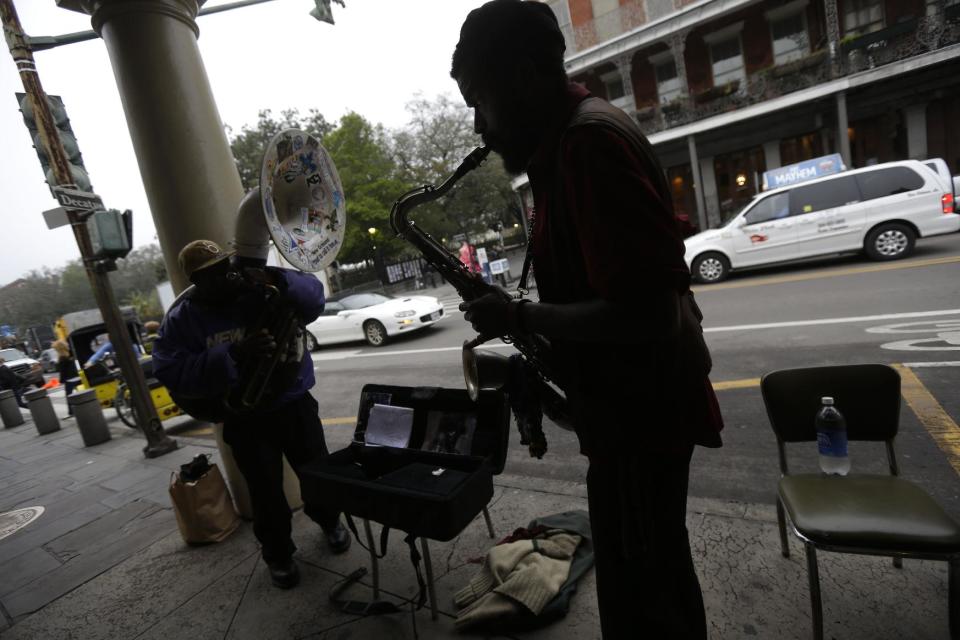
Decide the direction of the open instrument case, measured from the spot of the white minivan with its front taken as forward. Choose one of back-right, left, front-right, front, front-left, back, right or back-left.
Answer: left

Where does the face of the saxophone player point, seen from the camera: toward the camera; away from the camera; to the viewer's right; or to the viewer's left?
to the viewer's left

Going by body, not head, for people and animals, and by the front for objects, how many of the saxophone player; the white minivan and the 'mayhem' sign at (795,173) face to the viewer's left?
2

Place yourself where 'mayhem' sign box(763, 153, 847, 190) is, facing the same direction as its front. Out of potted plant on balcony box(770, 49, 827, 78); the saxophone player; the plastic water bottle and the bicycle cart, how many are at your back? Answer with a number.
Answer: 1

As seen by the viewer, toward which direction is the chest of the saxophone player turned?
to the viewer's left

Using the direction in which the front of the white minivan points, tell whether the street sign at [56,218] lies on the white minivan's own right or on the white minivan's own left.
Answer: on the white minivan's own left

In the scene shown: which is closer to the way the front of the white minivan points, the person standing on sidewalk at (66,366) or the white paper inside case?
the person standing on sidewalk

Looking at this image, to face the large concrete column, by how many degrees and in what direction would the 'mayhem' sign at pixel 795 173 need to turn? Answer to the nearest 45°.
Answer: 0° — it already faces it

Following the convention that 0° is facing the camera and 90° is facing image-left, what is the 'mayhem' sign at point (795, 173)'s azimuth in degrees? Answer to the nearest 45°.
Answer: approximately 0°

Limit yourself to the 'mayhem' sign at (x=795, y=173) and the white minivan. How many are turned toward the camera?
1

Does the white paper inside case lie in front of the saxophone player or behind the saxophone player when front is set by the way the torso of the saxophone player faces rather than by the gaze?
in front

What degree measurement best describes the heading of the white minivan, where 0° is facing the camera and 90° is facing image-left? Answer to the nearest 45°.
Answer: approximately 90°

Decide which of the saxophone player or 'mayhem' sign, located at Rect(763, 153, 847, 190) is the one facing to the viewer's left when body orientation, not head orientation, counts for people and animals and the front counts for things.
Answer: the saxophone player

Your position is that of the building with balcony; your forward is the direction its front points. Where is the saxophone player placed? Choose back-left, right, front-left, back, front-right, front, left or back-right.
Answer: front-left
